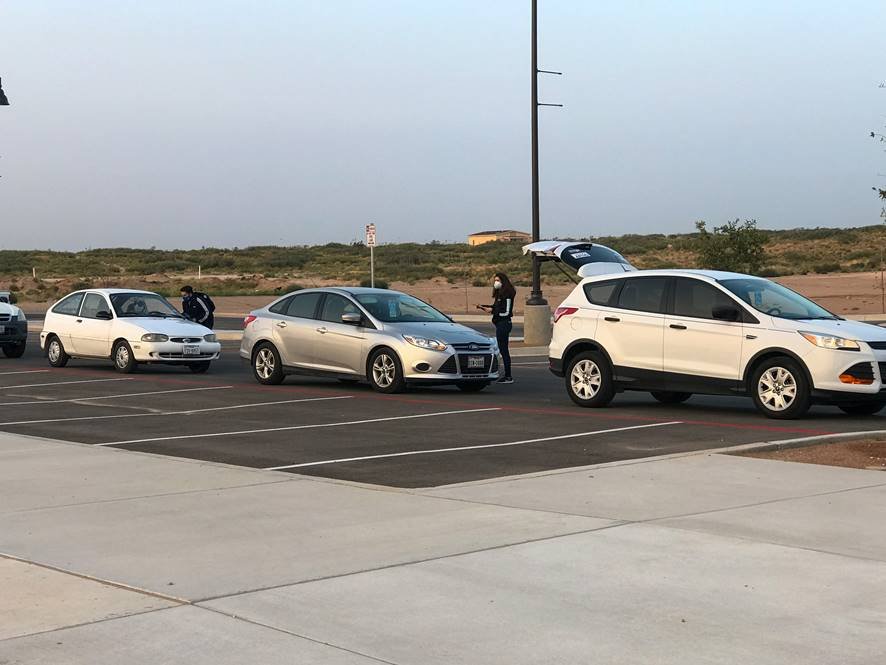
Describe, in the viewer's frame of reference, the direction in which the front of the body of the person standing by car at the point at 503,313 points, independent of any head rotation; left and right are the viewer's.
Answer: facing to the left of the viewer

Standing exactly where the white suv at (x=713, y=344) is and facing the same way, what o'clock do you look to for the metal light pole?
The metal light pole is roughly at 7 o'clock from the white suv.

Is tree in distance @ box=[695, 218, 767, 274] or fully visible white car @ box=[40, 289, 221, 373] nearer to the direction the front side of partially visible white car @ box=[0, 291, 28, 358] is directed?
the fully visible white car

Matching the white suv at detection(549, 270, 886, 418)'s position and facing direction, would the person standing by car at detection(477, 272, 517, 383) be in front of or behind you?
behind

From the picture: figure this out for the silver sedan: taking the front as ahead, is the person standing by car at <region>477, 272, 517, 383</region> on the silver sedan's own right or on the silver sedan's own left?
on the silver sedan's own left

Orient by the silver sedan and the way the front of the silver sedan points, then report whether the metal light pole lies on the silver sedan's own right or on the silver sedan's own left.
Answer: on the silver sedan's own left

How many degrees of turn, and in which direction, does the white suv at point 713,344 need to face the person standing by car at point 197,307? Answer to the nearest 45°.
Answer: approximately 180°

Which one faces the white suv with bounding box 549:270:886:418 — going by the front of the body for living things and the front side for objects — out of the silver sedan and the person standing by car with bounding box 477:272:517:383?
the silver sedan

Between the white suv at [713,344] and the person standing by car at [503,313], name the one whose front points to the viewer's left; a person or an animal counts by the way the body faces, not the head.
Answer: the person standing by car

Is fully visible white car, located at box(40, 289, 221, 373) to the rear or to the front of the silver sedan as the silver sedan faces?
to the rear
